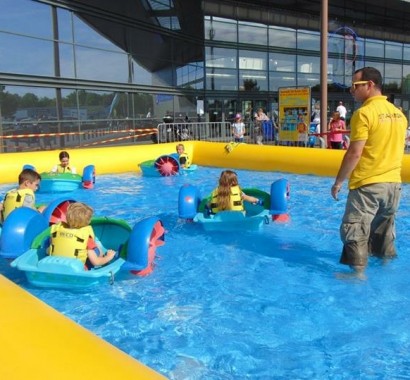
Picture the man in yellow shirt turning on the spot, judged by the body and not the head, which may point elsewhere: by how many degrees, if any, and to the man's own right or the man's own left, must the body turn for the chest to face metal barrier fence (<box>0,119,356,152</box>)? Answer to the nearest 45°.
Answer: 0° — they already face it

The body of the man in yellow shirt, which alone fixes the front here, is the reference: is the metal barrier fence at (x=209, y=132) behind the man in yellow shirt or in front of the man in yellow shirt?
in front

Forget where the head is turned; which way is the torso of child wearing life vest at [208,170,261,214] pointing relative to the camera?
away from the camera

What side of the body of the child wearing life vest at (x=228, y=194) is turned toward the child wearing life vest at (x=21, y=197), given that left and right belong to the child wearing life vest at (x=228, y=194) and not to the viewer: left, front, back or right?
left

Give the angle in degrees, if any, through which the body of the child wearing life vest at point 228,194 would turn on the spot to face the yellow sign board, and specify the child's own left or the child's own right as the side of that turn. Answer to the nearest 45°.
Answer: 0° — they already face it

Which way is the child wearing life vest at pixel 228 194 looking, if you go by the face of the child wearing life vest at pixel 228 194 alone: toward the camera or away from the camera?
away from the camera

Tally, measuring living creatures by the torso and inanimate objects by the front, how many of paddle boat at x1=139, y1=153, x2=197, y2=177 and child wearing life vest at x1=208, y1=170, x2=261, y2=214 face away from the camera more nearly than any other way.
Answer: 1

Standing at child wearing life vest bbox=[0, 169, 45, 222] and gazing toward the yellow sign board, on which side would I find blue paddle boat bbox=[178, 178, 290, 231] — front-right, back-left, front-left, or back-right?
front-right

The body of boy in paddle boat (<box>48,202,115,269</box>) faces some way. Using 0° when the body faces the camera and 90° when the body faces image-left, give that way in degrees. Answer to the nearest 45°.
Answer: approximately 225°

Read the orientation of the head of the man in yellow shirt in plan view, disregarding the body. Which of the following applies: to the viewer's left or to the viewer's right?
to the viewer's left

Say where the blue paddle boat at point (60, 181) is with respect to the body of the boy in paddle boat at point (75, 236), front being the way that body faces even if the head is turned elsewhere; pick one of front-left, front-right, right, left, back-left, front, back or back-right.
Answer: front-left

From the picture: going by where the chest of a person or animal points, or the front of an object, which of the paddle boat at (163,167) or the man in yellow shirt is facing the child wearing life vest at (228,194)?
the man in yellow shirt
